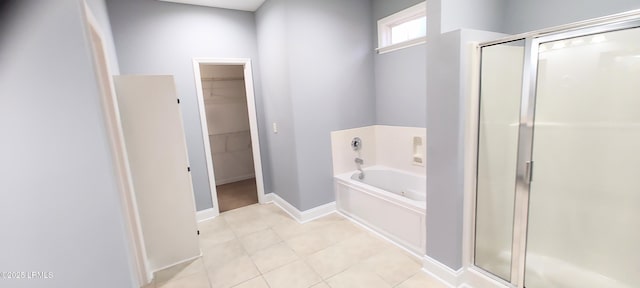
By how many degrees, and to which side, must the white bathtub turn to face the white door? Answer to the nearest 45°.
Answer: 0° — it already faces it

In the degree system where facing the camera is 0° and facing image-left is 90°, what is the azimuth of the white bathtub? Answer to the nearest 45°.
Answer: approximately 45°

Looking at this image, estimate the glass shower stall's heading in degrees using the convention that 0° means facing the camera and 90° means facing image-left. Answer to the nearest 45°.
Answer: approximately 45°

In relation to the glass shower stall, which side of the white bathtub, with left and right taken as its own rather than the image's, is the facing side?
left
